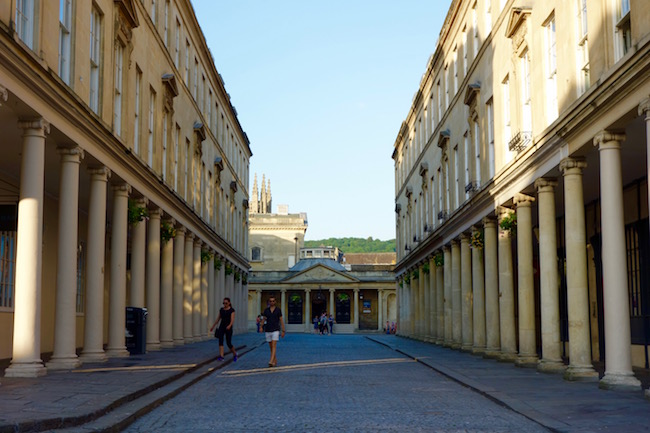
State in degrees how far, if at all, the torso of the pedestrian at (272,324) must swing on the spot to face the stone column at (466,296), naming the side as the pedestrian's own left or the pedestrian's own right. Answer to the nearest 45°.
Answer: approximately 135° to the pedestrian's own left

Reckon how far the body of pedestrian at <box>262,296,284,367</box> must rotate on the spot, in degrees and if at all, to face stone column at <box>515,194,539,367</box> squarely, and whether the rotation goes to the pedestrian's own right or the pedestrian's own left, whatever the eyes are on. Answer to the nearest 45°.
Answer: approximately 90° to the pedestrian's own left

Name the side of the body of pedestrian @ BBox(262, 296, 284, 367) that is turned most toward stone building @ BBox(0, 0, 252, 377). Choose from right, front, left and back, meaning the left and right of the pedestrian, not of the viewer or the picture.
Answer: right

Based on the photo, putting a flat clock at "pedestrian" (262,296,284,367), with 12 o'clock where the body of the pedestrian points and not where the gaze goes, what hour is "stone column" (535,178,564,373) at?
The stone column is roughly at 10 o'clock from the pedestrian.

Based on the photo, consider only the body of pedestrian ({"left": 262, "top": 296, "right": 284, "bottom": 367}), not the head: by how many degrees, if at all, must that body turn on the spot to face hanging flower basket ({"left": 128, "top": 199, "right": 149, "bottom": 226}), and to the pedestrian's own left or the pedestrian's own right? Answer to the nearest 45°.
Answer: approximately 90° to the pedestrian's own right

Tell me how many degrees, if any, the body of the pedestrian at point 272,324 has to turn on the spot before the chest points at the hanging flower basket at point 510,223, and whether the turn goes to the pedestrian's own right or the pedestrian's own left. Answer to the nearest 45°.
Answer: approximately 90° to the pedestrian's own left

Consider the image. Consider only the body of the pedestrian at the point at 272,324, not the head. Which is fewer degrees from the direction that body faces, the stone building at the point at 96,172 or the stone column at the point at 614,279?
the stone column

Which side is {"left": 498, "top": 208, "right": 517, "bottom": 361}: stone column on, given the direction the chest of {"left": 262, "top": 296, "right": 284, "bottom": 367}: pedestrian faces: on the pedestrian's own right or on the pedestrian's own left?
on the pedestrian's own left

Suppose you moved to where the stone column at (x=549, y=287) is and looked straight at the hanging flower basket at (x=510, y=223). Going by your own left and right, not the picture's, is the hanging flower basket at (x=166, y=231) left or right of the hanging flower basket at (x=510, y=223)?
left

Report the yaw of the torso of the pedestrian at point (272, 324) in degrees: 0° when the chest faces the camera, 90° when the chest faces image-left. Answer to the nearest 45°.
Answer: approximately 0°
